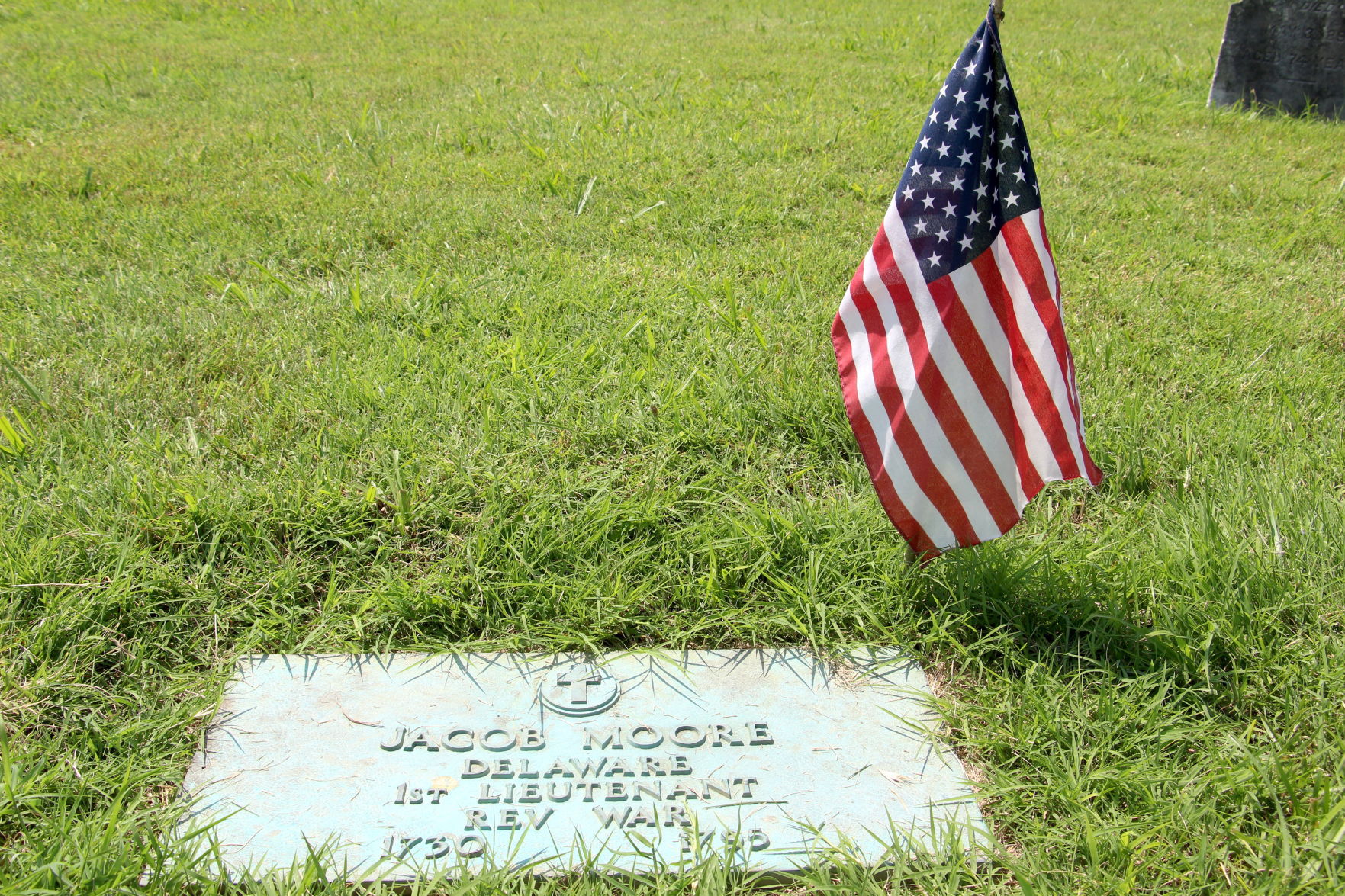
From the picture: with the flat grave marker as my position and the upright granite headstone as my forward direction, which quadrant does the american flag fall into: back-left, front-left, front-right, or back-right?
front-right

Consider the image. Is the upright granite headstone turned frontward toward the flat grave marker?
yes

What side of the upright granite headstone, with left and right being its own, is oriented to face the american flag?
front

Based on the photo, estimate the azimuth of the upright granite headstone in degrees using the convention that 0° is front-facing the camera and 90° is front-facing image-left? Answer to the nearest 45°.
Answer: approximately 0°
